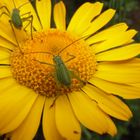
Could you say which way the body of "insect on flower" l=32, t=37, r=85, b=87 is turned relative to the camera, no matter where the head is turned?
away from the camera
